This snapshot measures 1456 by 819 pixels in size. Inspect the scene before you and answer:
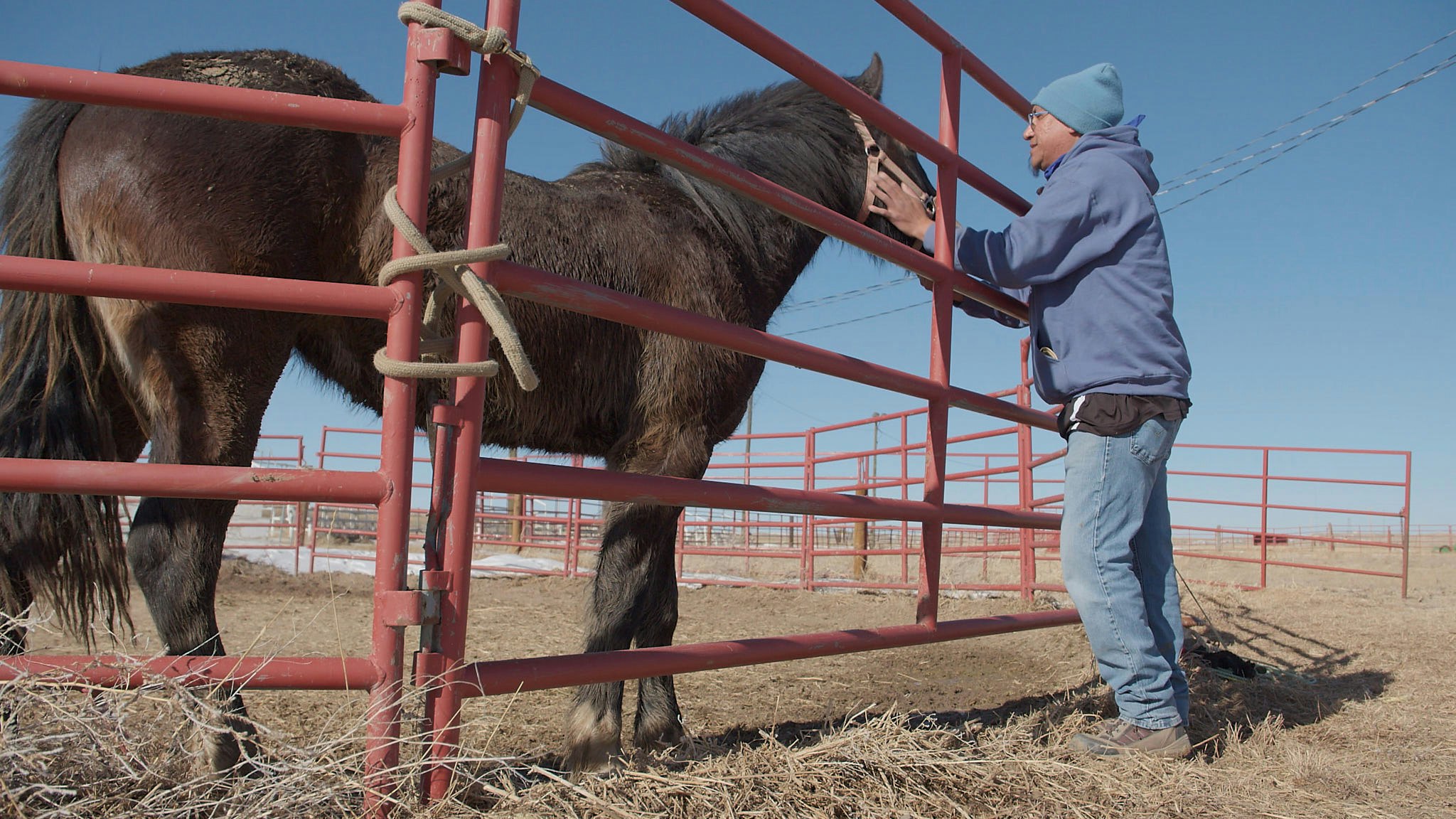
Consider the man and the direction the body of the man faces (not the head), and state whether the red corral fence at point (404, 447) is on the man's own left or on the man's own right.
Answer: on the man's own left

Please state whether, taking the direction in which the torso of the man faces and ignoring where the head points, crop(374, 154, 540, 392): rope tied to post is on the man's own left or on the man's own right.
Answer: on the man's own left

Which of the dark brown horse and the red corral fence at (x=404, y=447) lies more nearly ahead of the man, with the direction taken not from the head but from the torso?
the dark brown horse

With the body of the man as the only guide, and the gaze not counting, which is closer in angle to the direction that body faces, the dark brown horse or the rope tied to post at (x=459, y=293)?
the dark brown horse

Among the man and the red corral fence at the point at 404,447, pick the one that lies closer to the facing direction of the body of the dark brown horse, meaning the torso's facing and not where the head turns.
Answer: the man

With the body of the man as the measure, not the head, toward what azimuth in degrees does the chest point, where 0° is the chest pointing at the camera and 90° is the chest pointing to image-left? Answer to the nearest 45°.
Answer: approximately 90°

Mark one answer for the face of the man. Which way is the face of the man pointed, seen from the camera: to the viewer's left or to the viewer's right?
to the viewer's left

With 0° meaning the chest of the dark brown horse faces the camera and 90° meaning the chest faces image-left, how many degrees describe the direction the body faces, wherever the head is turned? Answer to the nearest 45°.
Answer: approximately 270°

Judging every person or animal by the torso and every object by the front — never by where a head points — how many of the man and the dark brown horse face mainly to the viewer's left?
1

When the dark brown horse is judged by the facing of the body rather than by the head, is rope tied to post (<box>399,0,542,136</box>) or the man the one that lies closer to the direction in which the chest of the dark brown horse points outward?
the man

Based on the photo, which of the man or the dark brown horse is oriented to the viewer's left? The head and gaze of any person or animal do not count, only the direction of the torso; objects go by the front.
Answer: the man

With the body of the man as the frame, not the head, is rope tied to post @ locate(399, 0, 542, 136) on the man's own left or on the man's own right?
on the man's own left
